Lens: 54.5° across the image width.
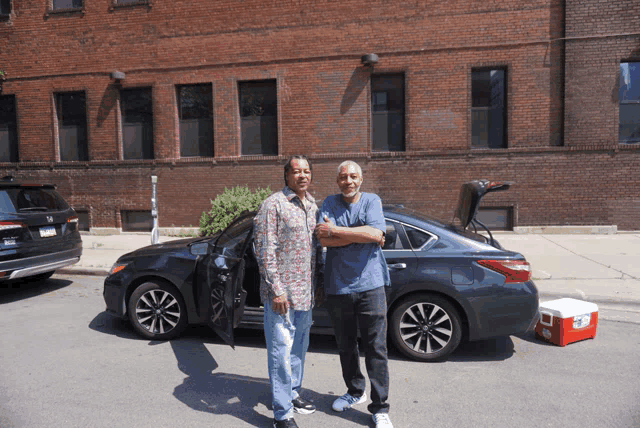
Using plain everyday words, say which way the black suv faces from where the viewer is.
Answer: facing away from the viewer and to the left of the viewer

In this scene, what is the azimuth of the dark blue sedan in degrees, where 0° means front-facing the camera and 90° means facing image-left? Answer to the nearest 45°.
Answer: approximately 90°

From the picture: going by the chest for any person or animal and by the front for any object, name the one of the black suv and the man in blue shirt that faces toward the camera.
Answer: the man in blue shirt

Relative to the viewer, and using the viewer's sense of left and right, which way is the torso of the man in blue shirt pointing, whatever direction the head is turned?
facing the viewer

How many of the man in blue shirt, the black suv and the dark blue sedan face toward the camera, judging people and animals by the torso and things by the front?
1

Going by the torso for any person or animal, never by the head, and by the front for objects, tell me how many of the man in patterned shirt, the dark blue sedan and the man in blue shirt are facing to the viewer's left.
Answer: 1

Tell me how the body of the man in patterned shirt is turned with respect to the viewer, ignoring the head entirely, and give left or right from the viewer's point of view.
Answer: facing the viewer and to the right of the viewer

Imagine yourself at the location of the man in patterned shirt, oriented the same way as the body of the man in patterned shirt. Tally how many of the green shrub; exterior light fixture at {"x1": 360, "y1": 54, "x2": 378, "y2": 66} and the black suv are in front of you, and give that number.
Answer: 0

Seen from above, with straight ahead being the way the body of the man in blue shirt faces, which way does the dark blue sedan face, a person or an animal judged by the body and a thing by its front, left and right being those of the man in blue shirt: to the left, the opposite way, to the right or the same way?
to the right

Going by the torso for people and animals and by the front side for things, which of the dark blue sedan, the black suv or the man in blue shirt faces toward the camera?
the man in blue shirt

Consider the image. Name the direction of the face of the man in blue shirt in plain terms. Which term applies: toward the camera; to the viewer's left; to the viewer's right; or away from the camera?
toward the camera
